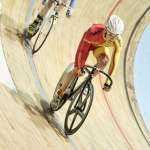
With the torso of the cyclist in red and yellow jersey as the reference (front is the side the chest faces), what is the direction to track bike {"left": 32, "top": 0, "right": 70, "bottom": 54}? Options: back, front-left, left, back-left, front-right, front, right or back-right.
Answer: back

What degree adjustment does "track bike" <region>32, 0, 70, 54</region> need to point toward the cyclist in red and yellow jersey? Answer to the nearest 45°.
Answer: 0° — it already faces them

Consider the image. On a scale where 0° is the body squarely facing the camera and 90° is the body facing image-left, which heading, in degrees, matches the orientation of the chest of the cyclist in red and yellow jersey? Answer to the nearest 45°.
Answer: approximately 315°

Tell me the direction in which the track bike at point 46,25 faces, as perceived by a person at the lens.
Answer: facing the viewer and to the right of the viewer

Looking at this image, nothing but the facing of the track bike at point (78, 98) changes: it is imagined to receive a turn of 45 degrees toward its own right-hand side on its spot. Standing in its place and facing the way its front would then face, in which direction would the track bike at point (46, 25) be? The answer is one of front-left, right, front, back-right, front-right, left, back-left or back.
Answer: back-right
